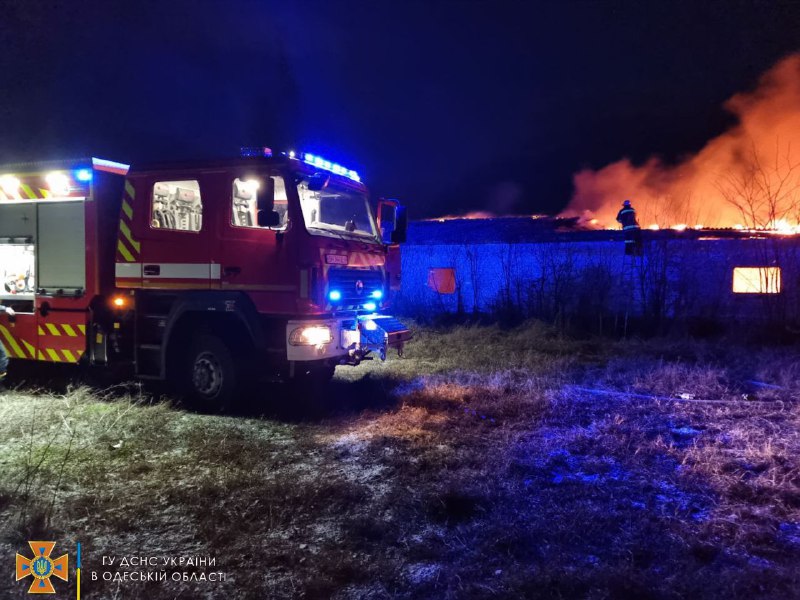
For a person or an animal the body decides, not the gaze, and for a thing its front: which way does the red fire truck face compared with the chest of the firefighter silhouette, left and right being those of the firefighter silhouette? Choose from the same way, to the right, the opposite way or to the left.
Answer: to the right

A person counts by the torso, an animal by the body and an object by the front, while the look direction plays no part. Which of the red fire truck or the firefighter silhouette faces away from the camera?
the firefighter silhouette

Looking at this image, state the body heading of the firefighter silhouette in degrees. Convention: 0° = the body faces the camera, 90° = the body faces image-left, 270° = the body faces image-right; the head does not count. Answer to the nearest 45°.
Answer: approximately 180°

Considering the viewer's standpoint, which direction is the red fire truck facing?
facing the viewer and to the right of the viewer

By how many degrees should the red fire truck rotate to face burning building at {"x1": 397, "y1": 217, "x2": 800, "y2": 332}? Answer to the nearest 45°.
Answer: approximately 90° to its left

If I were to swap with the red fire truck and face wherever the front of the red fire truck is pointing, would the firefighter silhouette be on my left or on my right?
on my left

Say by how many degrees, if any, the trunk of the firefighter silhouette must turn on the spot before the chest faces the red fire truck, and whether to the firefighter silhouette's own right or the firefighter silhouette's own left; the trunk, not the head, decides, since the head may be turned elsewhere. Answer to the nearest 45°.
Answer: approximately 135° to the firefighter silhouette's own left

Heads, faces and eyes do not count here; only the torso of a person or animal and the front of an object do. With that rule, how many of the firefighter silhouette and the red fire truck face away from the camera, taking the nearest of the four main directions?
1
